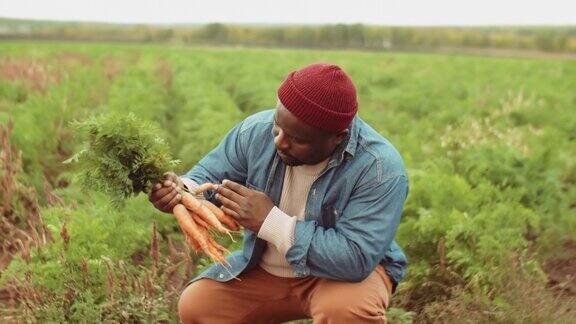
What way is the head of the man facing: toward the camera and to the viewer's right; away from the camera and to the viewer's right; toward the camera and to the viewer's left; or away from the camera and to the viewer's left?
toward the camera and to the viewer's left

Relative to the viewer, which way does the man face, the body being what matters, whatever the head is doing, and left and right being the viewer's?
facing the viewer and to the left of the viewer
